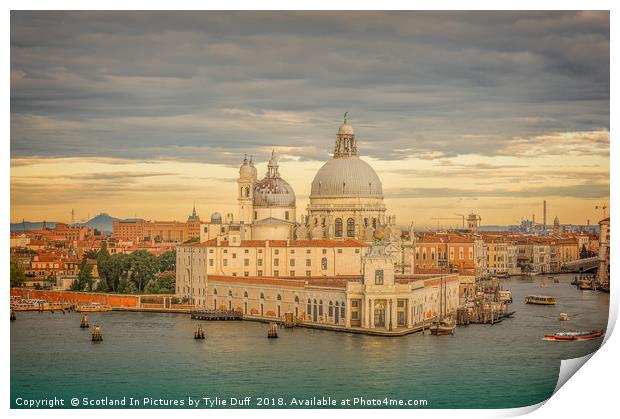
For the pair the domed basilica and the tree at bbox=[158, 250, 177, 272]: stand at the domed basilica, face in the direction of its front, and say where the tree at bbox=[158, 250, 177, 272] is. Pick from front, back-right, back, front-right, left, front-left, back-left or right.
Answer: back

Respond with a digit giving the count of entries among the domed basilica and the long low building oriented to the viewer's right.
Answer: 1

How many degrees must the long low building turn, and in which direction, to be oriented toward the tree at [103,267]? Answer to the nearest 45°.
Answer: approximately 135° to its right

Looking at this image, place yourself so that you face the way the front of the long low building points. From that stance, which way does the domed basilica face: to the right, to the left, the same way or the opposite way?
to the left

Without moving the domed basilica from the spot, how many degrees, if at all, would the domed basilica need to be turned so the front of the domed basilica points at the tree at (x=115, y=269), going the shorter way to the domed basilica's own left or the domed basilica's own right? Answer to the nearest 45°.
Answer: approximately 180°

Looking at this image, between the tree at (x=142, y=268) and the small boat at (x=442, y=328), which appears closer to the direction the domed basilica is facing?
the small boat

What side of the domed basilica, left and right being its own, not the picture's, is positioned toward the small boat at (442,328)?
right

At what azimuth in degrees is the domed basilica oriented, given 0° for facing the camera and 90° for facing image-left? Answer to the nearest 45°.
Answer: approximately 270°

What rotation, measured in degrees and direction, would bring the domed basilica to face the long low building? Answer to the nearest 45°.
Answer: approximately 90° to its right

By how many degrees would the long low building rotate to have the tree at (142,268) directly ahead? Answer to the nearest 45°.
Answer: approximately 135° to its right

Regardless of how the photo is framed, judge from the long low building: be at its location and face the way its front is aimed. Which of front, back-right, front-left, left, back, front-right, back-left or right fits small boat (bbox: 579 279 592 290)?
back-left

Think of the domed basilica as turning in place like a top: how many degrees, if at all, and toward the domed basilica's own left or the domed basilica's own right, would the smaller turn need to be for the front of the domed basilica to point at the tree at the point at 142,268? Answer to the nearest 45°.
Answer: approximately 180°
